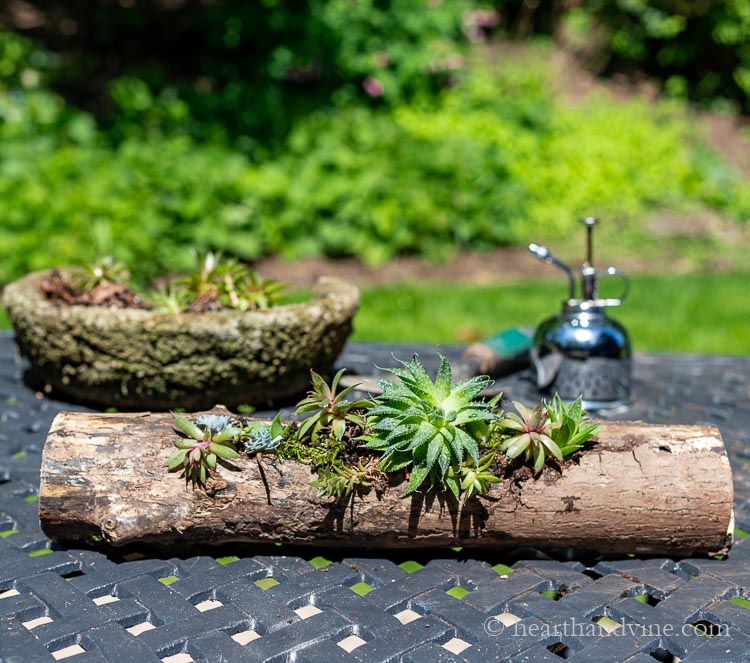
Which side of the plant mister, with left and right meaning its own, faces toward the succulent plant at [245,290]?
front

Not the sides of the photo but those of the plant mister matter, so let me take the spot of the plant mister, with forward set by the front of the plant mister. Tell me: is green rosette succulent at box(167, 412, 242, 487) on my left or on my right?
on my left

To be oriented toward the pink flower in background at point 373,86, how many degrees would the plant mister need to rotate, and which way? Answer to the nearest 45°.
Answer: approximately 90° to its right

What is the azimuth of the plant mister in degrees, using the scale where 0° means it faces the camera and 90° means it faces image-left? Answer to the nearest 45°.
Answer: approximately 90°

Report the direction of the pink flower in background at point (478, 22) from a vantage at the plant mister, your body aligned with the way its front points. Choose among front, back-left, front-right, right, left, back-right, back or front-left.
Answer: right

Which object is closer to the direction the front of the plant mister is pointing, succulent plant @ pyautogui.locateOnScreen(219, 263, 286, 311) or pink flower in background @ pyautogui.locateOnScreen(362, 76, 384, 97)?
the succulent plant

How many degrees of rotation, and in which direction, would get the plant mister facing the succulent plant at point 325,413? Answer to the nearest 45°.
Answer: approximately 45° to its left

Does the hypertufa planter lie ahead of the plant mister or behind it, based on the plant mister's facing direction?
ahead

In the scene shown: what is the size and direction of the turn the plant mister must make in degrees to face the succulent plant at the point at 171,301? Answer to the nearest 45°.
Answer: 0° — it already faces it

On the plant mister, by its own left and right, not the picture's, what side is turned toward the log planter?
left

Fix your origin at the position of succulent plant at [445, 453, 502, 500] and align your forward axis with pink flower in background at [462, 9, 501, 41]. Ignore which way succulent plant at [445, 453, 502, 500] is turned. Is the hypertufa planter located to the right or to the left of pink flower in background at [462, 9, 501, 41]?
left
